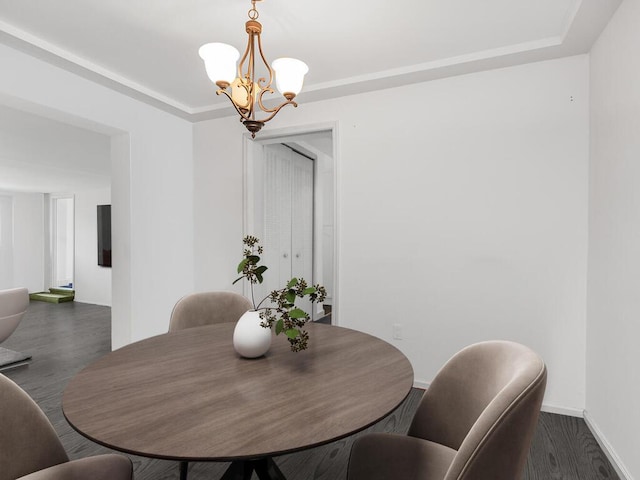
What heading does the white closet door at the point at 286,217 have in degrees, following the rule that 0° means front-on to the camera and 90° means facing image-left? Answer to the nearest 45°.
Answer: approximately 315°

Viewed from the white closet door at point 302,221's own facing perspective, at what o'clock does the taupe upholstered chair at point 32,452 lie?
The taupe upholstered chair is roughly at 2 o'clock from the white closet door.

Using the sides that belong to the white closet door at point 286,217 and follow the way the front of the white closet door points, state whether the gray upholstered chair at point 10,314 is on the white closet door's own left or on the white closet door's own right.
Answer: on the white closet door's own right

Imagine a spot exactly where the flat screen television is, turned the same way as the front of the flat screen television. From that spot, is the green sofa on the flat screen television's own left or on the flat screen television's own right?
on the flat screen television's own right

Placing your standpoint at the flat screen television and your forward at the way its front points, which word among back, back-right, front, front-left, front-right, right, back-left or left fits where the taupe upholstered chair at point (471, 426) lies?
front-left

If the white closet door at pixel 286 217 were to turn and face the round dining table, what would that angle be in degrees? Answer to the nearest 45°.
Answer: approximately 45° to its right

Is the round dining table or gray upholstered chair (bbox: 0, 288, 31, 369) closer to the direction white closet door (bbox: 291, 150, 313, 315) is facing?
the round dining table

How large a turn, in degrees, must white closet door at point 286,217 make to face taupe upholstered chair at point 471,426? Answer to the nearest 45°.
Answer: approximately 45° to its right

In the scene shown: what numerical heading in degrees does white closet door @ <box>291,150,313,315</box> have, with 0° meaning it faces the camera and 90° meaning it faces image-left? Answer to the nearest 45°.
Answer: approximately 315°
